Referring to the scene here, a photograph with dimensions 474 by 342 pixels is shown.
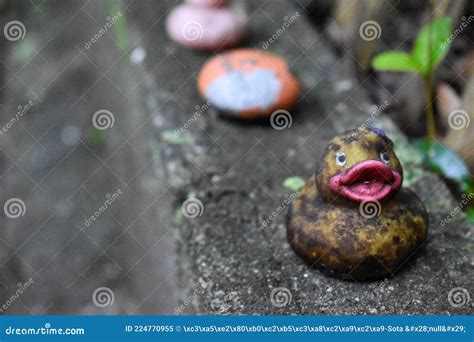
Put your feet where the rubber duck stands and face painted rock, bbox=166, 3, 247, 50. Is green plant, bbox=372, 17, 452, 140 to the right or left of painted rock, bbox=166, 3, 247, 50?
right

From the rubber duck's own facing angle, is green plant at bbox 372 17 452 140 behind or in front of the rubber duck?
behind

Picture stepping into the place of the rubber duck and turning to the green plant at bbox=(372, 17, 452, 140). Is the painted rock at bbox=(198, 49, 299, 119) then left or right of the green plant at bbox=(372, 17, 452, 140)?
left

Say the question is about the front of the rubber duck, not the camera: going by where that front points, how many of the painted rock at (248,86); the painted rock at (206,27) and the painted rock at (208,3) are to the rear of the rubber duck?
3

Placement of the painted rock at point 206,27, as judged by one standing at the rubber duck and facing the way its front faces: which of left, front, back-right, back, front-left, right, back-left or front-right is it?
back

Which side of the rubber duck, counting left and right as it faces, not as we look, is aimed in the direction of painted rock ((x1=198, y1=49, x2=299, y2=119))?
back

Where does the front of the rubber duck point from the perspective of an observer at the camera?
facing the viewer
